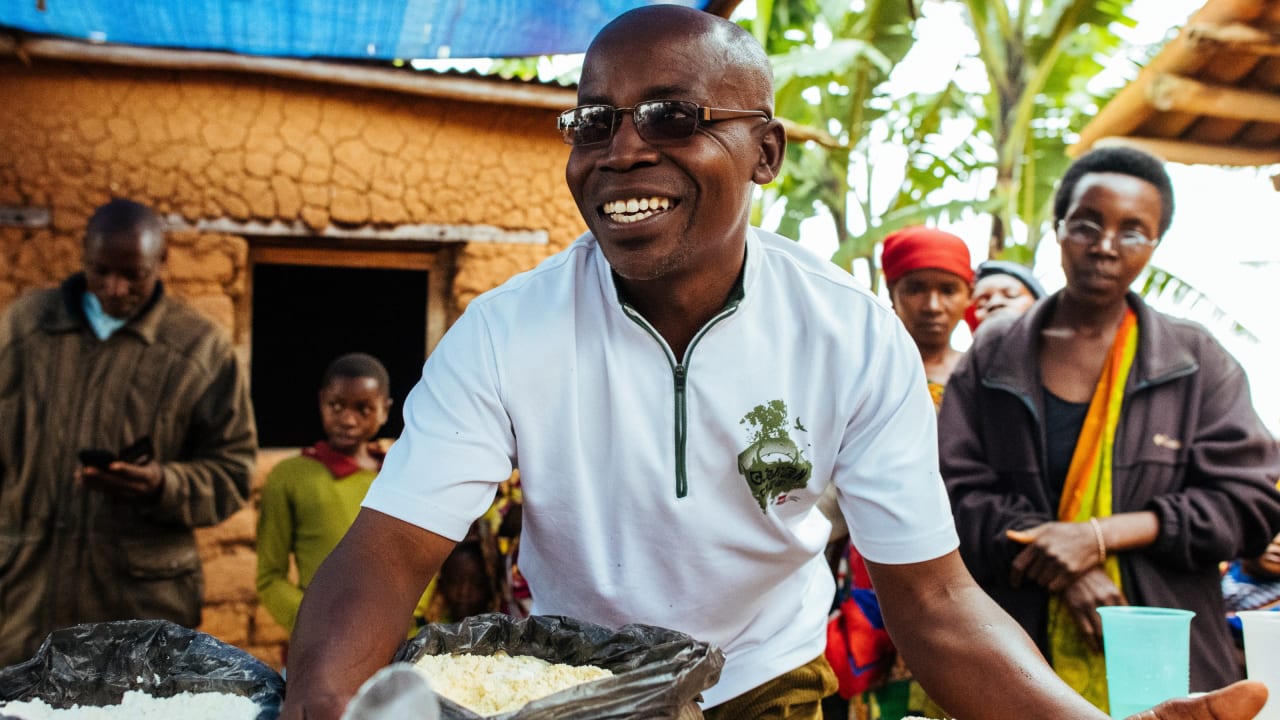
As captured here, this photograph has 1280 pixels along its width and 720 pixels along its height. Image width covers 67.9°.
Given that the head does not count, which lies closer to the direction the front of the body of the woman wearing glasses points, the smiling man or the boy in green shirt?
the smiling man

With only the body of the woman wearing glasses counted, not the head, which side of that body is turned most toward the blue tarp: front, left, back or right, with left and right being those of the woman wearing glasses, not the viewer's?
right

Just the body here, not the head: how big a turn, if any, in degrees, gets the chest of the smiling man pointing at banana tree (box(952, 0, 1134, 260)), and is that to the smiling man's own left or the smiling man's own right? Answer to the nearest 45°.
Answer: approximately 180°

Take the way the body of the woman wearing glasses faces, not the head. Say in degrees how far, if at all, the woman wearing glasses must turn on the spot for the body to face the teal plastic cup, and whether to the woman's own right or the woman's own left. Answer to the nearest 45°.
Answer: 0° — they already face it

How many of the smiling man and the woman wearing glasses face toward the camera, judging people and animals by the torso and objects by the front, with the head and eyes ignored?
2

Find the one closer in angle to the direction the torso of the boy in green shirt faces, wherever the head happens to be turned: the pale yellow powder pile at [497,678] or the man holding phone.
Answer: the pale yellow powder pile

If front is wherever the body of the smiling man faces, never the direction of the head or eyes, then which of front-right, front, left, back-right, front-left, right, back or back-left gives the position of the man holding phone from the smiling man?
back-right

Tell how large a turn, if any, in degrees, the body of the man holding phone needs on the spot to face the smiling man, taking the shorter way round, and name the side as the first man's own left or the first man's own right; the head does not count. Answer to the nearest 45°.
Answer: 0° — they already face them

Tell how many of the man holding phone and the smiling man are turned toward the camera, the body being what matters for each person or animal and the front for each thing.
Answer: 2

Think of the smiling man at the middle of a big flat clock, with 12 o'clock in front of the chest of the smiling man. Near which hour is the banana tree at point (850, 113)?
The banana tree is roughly at 6 o'clock from the smiling man.

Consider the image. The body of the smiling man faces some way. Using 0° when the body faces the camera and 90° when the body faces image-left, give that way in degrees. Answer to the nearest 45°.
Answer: approximately 0°
